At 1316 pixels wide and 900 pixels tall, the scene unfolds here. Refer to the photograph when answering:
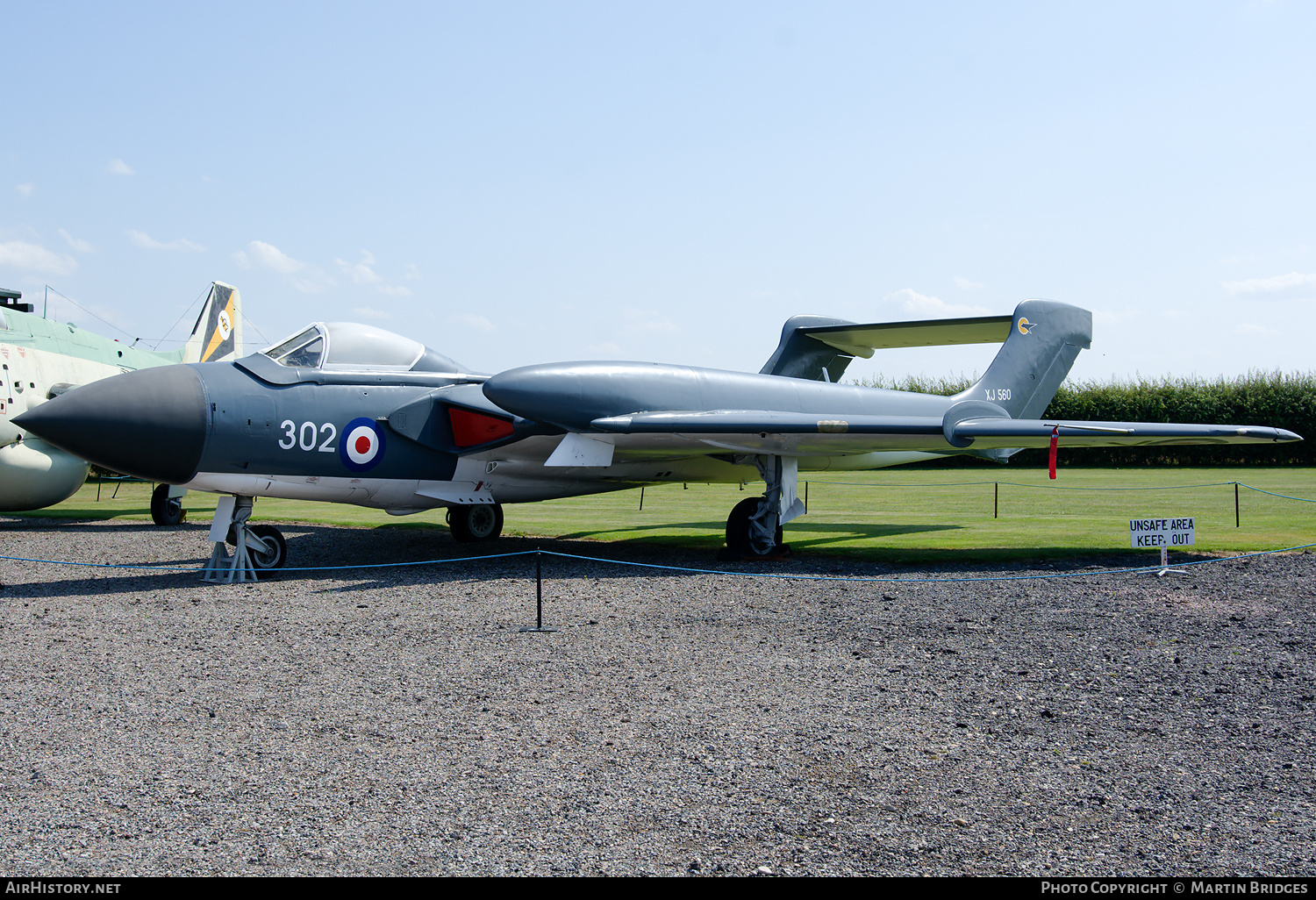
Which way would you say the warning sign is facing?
toward the camera

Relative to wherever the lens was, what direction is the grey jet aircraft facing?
facing the viewer and to the left of the viewer

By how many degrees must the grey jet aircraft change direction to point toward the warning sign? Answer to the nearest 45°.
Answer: approximately 135° to its left

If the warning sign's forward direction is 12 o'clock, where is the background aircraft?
The background aircraft is roughly at 3 o'clock from the warning sign.

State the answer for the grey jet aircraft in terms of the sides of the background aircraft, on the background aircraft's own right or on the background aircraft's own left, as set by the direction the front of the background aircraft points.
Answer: on the background aircraft's own left

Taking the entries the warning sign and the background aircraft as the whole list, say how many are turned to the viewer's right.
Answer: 0

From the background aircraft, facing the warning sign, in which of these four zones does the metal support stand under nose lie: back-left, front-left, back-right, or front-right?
front-right

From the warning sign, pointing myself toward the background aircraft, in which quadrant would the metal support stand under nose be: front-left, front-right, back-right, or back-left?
front-left

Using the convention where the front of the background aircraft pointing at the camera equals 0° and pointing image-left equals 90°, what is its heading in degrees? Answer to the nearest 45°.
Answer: approximately 45°

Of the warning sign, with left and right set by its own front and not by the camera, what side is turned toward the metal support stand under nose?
right

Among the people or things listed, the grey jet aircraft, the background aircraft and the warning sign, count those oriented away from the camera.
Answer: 0
